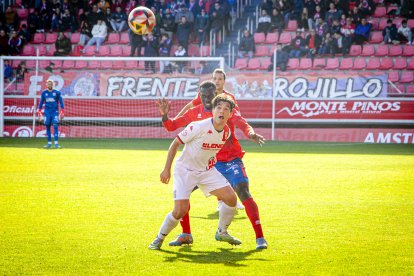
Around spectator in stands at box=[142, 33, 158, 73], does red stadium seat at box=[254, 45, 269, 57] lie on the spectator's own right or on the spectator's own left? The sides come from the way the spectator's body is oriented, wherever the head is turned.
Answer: on the spectator's own left

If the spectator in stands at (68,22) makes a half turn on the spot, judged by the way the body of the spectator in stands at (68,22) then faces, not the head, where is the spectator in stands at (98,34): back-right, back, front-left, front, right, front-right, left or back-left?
back-right

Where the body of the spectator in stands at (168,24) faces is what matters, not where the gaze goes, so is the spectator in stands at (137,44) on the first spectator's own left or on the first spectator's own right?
on the first spectator's own right

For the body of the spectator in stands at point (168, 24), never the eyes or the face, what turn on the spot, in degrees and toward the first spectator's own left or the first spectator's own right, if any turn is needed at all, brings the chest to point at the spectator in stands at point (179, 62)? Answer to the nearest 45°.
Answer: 0° — they already face them

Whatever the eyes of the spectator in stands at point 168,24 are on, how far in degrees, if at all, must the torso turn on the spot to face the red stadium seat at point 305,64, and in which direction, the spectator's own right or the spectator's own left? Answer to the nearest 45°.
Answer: approximately 45° to the spectator's own left

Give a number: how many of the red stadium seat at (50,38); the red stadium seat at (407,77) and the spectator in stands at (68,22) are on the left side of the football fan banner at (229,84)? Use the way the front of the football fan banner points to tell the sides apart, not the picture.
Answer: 1

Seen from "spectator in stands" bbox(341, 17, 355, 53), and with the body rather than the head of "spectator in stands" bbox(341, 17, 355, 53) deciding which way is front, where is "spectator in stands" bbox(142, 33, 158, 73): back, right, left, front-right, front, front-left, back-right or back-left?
right

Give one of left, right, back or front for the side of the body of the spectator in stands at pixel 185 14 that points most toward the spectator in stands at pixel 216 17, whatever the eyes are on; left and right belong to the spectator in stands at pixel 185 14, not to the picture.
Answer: left

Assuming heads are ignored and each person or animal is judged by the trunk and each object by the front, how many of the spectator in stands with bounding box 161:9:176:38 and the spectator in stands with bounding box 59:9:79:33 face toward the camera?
2

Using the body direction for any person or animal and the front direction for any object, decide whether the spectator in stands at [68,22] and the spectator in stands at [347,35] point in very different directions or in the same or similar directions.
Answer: same or similar directions

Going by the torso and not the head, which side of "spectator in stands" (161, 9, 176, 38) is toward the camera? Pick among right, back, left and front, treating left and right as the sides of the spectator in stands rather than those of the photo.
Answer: front

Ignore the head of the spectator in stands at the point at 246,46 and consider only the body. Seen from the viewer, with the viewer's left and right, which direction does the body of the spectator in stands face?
facing the viewer

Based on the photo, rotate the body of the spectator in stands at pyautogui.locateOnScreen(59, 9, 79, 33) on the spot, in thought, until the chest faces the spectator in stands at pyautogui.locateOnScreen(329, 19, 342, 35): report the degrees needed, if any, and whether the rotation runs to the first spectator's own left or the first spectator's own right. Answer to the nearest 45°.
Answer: approximately 45° to the first spectator's own left

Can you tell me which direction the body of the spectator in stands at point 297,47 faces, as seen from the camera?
toward the camera
